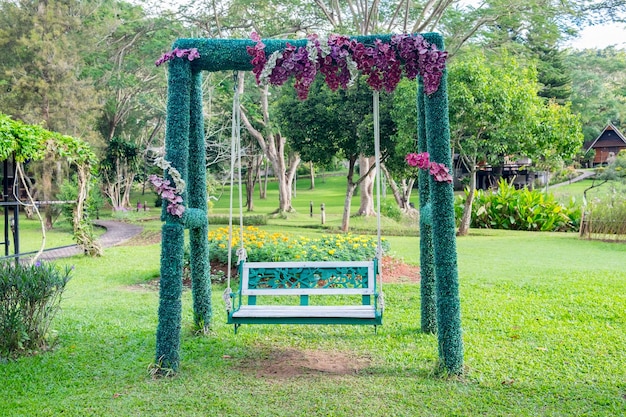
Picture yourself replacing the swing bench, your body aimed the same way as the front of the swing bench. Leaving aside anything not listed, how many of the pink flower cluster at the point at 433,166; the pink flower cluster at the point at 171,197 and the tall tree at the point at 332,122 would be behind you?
1

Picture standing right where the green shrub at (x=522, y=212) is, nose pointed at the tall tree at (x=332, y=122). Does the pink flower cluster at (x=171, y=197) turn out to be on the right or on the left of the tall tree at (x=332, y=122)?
left

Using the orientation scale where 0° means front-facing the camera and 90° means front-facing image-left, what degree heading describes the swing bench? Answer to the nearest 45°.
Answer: approximately 0°

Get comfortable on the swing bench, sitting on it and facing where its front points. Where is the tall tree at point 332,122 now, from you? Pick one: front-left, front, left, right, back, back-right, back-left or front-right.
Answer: back

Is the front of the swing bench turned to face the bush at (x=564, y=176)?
no

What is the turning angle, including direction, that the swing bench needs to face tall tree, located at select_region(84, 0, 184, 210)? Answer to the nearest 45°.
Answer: approximately 180°

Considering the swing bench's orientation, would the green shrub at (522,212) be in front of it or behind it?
behind

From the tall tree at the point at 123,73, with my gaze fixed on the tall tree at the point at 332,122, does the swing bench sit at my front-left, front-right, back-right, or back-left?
front-right

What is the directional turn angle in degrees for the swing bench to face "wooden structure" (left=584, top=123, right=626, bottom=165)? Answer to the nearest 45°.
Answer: approximately 135° to its left

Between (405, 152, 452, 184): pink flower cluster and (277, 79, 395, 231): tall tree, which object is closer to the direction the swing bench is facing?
the pink flower cluster

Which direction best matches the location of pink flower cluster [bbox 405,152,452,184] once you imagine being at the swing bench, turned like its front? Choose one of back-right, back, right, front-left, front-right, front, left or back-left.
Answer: front-left

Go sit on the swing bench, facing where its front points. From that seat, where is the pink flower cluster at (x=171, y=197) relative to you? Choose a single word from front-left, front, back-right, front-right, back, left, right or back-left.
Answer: front-right

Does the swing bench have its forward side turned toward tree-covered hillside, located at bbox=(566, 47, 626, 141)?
no

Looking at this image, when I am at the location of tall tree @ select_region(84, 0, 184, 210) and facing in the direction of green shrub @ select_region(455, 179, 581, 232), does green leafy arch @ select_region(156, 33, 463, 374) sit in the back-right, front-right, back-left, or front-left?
front-right

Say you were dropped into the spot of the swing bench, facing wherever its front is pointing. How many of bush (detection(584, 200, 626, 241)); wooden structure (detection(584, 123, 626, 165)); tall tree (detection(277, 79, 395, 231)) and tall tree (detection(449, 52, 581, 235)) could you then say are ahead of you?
0

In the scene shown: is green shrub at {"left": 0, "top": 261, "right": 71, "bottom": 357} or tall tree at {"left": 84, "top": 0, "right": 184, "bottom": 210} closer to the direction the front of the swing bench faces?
the green shrub
